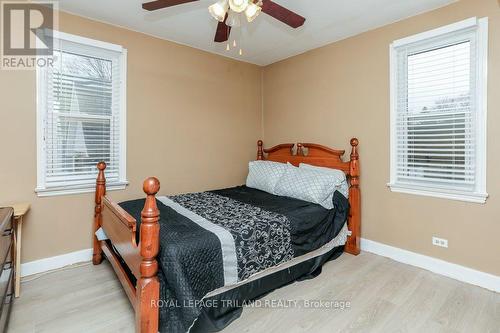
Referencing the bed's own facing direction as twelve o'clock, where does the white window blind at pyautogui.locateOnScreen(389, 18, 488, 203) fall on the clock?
The white window blind is roughly at 7 o'clock from the bed.

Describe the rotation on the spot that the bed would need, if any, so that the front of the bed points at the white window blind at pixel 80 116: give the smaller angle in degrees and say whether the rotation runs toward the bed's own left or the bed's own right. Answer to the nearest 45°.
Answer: approximately 90° to the bed's own right

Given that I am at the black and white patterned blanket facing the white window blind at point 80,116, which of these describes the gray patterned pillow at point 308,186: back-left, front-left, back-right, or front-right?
back-right

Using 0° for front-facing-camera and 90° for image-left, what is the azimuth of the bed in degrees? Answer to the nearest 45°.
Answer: approximately 45°
